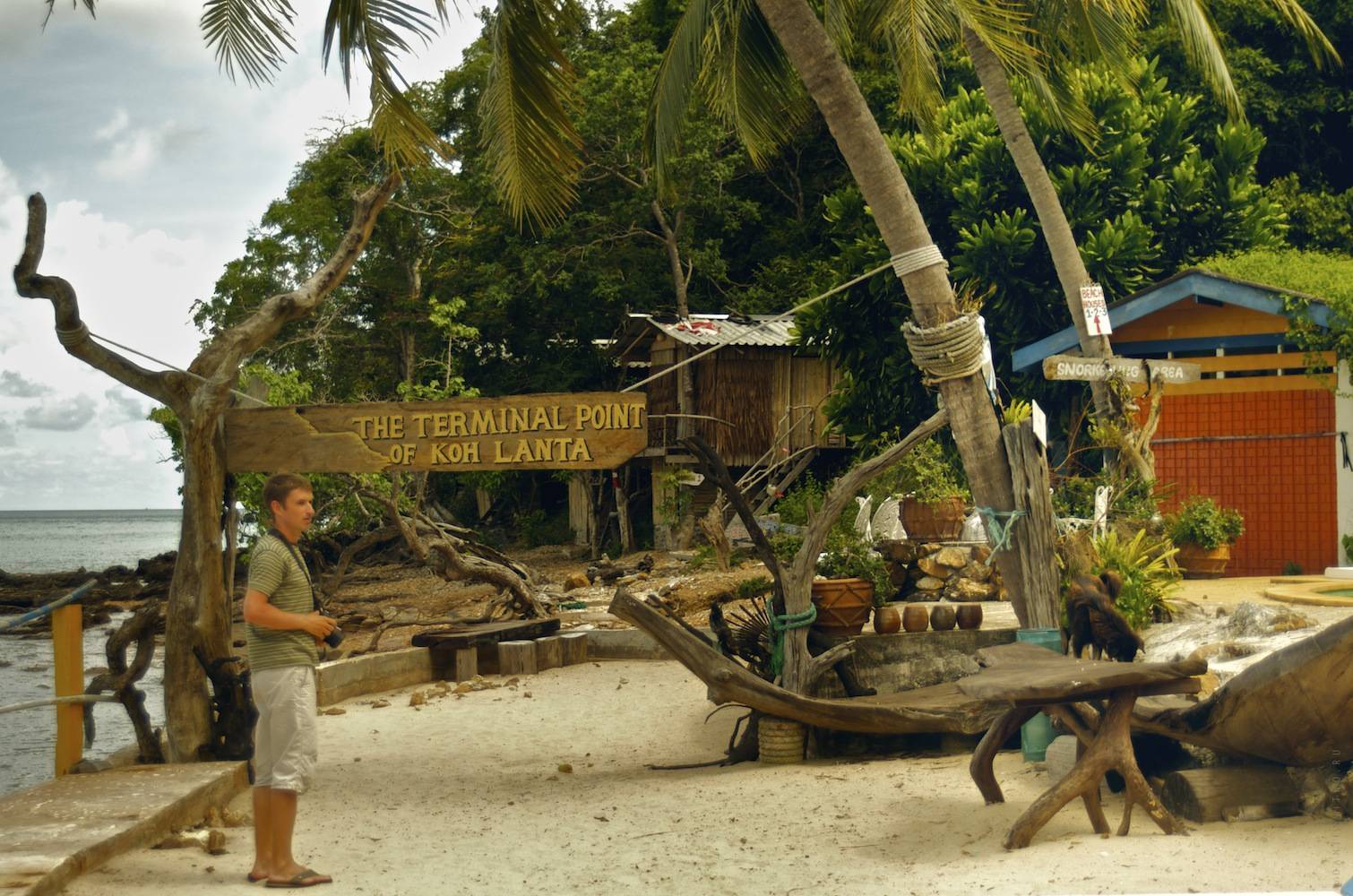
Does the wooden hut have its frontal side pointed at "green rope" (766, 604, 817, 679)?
yes

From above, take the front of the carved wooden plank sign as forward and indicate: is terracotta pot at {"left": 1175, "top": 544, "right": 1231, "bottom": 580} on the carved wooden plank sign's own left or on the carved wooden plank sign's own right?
on the carved wooden plank sign's own left

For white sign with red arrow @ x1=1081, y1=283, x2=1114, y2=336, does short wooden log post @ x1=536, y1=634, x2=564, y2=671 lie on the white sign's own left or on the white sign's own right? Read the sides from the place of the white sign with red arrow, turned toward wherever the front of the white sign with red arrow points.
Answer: on the white sign's own right

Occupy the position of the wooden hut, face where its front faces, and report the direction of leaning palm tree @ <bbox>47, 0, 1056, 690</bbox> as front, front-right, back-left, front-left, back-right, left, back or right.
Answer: front

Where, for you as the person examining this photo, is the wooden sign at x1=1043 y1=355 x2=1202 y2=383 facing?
facing the viewer

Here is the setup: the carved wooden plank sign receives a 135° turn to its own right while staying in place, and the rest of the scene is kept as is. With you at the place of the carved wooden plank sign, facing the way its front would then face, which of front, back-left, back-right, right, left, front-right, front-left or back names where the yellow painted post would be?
front-left

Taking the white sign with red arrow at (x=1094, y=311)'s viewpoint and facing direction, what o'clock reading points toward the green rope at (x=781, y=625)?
The green rope is roughly at 1 o'clock from the white sign with red arrow.

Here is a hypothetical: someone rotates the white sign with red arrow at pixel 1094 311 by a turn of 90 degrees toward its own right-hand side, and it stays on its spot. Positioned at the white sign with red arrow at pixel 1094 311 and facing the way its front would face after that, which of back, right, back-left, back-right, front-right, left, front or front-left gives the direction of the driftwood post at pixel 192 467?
front-left

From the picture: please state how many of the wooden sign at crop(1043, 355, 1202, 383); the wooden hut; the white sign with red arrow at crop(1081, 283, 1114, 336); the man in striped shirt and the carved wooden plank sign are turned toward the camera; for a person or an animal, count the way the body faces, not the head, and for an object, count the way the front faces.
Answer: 4

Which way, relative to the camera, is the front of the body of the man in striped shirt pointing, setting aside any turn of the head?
to the viewer's right

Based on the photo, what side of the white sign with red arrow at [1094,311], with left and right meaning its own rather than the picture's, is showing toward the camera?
front

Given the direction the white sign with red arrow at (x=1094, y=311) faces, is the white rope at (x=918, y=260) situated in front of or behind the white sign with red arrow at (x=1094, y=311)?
in front

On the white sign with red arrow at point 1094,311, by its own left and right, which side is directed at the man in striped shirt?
front

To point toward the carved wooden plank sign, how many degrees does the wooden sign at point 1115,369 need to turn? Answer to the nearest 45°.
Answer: approximately 45° to its right

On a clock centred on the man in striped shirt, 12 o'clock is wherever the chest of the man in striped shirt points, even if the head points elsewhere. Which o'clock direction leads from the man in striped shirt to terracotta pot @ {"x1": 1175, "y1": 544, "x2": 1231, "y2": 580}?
The terracotta pot is roughly at 11 o'clock from the man in striped shirt.

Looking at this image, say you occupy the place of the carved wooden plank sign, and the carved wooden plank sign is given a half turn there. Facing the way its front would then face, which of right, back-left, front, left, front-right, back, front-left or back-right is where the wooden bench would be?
front

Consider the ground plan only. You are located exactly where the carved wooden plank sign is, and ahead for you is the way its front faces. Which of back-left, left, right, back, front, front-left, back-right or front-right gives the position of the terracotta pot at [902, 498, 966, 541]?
back-left

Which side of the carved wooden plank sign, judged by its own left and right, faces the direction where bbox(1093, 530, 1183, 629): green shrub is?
left

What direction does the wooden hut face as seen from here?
toward the camera
